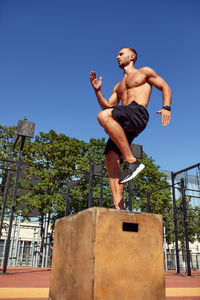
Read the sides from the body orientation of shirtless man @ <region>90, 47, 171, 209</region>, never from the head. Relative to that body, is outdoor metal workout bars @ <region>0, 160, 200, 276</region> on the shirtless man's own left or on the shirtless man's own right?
on the shirtless man's own right
